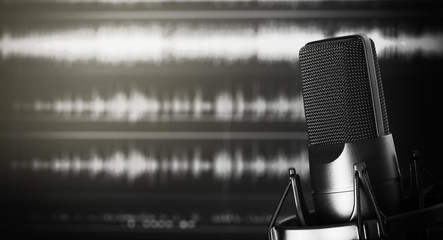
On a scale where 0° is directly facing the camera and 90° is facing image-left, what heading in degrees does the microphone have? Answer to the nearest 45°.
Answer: approximately 45°
